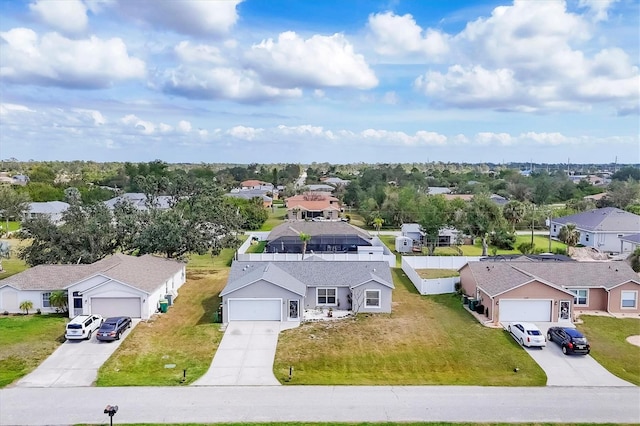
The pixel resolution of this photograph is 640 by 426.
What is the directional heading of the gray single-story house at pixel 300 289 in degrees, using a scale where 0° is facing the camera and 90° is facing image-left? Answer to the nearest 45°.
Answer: approximately 0°

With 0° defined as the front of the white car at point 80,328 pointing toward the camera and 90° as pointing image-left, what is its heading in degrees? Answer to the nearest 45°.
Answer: approximately 225°

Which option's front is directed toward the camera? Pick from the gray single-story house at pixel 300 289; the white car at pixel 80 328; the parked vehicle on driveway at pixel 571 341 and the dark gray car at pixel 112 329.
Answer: the gray single-story house

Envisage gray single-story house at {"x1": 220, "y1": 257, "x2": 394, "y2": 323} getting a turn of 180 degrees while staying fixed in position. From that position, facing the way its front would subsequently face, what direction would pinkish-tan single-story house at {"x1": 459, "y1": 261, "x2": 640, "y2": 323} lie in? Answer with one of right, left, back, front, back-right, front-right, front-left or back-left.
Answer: right

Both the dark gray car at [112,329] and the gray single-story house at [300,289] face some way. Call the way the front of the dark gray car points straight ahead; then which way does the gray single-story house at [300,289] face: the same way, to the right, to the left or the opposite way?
the opposite way

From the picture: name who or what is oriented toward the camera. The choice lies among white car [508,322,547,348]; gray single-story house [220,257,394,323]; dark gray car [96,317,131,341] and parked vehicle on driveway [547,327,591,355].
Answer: the gray single-story house

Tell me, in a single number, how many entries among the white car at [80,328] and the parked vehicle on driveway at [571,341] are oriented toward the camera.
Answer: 0

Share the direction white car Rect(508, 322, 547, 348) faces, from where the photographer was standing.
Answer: facing away from the viewer and to the left of the viewer

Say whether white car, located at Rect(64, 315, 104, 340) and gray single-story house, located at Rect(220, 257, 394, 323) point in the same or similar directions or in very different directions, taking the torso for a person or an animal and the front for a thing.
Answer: very different directions

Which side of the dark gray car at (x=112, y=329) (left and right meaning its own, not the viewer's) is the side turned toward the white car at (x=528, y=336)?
right

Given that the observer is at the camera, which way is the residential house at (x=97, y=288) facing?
facing the viewer and to the left of the viewer

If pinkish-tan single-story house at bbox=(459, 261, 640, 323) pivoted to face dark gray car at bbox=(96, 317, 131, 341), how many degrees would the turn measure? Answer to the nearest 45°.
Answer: approximately 90° to its right

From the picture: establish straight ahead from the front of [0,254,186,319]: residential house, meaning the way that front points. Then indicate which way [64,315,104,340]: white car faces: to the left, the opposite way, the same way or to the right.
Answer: the opposite way

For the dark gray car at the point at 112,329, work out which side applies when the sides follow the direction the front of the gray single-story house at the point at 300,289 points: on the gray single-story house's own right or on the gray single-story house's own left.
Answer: on the gray single-story house's own right

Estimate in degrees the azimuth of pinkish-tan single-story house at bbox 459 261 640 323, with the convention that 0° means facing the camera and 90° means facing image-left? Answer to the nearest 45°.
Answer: approximately 315°

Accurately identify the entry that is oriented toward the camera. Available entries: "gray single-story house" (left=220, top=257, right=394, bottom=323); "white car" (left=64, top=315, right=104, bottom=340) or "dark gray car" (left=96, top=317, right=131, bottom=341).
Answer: the gray single-story house
